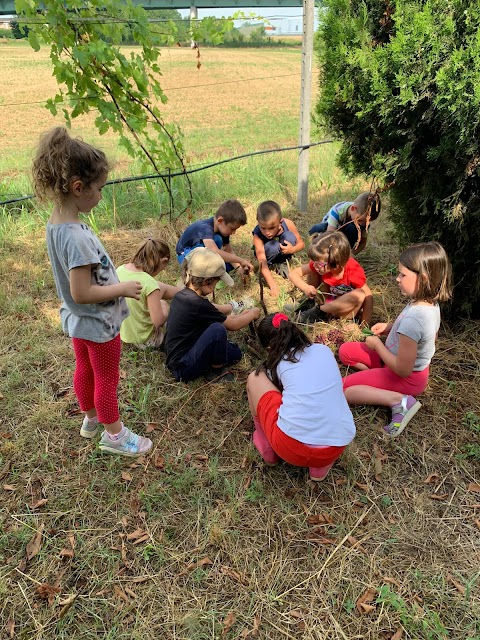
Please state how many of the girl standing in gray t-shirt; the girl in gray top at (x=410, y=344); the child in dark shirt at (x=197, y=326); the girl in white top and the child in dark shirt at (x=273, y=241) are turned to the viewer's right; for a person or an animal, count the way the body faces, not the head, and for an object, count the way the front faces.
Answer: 2

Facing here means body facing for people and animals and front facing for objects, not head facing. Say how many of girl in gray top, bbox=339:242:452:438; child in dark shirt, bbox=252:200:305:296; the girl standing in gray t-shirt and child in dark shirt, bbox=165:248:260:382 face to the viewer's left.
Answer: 1

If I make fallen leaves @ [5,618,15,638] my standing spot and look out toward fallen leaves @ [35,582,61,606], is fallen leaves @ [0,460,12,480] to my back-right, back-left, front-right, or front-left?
front-left

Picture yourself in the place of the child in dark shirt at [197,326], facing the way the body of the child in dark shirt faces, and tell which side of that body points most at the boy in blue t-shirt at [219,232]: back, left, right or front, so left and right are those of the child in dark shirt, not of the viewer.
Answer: left

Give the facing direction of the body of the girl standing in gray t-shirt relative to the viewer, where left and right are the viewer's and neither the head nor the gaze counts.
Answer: facing to the right of the viewer

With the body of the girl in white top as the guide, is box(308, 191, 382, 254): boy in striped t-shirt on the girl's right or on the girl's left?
on the girl's right

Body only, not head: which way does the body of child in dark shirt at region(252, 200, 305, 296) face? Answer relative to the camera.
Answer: toward the camera

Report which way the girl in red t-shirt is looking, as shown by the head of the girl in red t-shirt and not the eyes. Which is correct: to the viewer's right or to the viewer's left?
to the viewer's left

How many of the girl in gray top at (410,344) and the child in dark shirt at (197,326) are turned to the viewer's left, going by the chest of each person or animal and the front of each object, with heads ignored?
1

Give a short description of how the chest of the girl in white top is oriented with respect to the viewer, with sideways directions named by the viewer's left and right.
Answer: facing away from the viewer and to the left of the viewer

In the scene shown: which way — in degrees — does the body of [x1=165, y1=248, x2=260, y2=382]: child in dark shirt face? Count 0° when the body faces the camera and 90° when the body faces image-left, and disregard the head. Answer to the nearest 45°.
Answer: approximately 270°

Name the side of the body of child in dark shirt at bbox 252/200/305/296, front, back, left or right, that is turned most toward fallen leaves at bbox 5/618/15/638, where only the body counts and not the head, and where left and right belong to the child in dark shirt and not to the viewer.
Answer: front

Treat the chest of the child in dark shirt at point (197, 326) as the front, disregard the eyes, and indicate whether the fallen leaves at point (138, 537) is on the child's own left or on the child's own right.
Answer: on the child's own right

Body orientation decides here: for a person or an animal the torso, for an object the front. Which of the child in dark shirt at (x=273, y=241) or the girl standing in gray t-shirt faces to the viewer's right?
the girl standing in gray t-shirt

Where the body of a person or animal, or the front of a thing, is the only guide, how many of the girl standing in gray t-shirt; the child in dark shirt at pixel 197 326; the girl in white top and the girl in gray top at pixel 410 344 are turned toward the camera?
0

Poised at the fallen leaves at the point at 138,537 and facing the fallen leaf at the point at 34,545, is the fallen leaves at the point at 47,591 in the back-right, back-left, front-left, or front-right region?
front-left

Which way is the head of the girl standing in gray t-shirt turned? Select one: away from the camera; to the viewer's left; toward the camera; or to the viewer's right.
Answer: to the viewer's right

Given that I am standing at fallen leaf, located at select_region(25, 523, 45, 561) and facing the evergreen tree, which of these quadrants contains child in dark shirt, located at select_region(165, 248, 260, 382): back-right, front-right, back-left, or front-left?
front-left
